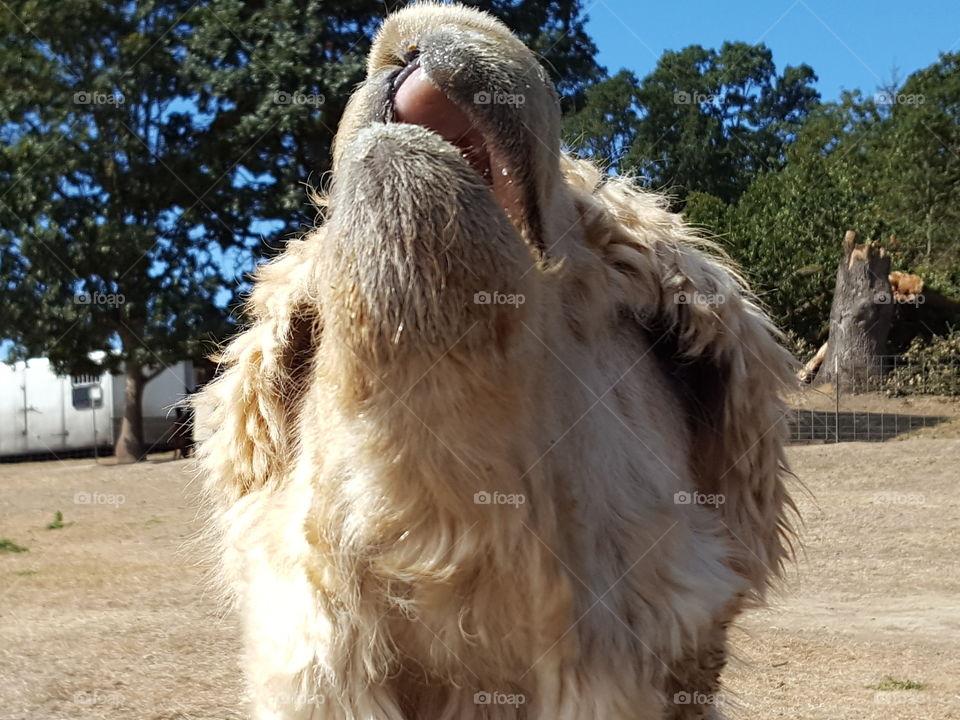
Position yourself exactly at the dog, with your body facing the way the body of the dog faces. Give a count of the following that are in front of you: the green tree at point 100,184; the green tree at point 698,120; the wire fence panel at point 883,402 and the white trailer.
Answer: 0

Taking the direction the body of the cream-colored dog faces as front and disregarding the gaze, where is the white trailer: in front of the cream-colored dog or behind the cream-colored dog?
behind

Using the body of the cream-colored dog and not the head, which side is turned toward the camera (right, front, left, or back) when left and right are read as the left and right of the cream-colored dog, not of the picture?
front

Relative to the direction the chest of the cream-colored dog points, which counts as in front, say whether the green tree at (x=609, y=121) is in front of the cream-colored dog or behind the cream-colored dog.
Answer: behind

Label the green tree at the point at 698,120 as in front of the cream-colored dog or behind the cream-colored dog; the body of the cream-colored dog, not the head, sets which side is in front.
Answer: behind

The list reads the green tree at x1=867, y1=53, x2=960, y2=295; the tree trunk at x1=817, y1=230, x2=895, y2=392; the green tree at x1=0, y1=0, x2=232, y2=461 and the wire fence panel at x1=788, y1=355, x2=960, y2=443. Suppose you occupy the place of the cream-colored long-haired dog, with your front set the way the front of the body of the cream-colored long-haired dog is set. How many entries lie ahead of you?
0
